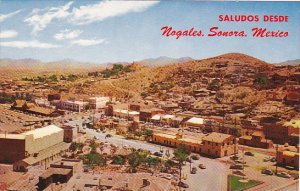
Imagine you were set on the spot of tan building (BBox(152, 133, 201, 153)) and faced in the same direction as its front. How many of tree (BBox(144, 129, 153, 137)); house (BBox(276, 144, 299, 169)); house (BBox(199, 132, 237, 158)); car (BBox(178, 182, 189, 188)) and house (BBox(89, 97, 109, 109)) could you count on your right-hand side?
2

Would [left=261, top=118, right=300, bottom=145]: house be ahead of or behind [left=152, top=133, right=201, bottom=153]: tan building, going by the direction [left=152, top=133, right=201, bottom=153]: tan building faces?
behind

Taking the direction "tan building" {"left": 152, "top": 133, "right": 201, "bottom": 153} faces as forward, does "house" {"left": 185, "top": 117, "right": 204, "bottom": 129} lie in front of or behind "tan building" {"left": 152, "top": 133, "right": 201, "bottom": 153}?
behind

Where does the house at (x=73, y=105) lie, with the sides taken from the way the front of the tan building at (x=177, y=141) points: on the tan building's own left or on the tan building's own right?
on the tan building's own right

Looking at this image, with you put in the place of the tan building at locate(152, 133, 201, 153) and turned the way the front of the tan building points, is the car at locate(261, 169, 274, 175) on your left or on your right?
on your left

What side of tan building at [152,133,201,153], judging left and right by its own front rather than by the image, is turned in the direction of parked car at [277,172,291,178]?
left

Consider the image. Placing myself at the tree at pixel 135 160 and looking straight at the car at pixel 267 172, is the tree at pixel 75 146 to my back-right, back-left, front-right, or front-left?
back-left

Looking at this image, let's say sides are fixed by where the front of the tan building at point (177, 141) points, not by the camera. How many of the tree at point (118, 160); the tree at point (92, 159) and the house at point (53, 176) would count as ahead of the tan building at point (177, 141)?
3

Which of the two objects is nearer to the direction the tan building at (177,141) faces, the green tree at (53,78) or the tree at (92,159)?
the tree

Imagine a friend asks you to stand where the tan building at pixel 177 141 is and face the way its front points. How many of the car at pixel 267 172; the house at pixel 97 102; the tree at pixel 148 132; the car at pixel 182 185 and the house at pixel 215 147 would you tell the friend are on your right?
2

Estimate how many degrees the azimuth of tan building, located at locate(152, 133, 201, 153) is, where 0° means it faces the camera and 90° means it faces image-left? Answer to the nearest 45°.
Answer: approximately 45°

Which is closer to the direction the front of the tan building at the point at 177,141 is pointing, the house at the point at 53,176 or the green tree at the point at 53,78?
the house
